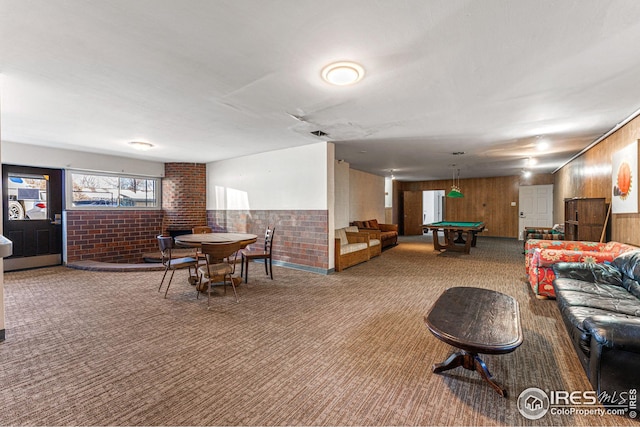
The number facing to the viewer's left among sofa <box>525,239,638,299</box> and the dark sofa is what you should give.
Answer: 2

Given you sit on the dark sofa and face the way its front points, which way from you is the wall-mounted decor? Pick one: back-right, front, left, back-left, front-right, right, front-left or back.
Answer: right

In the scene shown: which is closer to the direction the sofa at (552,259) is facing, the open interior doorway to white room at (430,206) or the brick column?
the brick column

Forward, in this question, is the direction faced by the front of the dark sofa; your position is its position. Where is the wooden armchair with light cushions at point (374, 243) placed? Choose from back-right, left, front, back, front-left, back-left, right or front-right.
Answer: front-right

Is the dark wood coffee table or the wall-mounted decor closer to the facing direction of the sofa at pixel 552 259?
the dark wood coffee table

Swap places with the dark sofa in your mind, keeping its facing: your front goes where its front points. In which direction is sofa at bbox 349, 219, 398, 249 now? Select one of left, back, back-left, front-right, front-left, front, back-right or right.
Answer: front-right

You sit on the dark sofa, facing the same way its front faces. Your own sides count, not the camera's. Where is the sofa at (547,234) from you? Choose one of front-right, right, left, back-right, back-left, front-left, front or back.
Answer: right

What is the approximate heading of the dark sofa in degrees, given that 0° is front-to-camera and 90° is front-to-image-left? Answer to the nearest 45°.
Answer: approximately 90°

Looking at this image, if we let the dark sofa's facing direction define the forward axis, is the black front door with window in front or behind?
in front

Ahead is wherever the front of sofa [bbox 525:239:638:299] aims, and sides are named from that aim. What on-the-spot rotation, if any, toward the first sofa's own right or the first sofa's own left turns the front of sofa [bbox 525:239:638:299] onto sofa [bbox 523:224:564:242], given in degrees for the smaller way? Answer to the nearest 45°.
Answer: approximately 90° to the first sofa's own right

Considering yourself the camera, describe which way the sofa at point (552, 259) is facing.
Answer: facing to the left of the viewer

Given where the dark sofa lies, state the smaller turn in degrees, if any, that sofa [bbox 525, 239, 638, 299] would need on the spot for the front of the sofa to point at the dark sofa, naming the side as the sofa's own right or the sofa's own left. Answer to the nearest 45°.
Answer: approximately 90° to the sofa's own left
